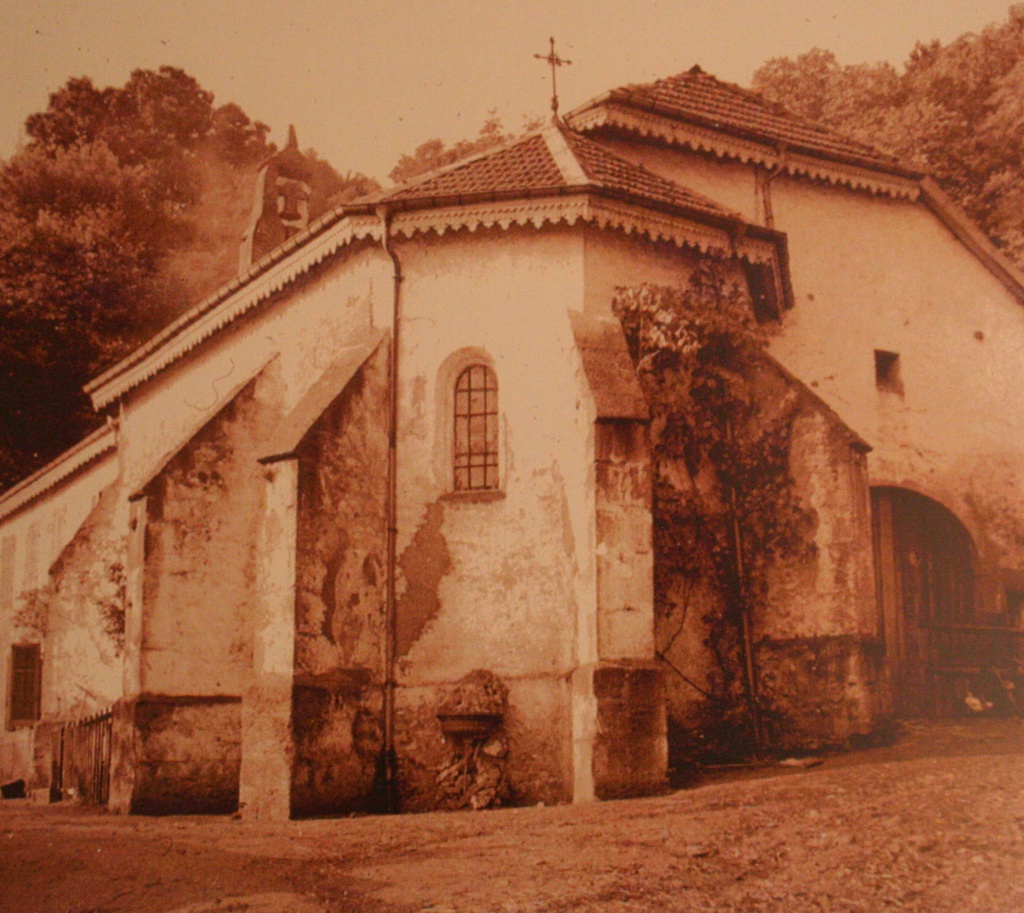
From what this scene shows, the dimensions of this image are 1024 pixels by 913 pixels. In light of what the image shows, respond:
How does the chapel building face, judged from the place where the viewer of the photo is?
facing away from the viewer and to the left of the viewer
